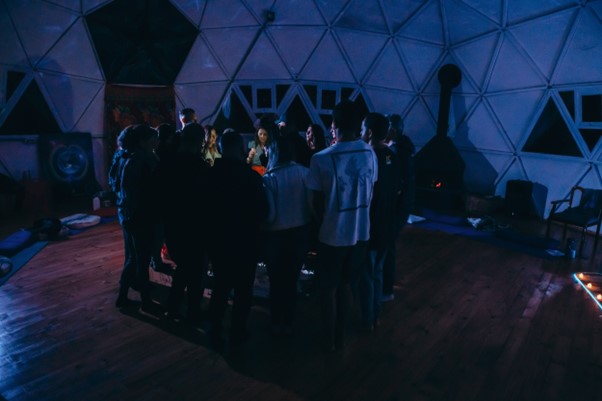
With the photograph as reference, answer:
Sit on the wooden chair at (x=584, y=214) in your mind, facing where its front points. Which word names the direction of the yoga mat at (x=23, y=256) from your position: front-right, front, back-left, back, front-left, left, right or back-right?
front

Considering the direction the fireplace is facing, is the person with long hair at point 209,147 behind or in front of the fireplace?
in front

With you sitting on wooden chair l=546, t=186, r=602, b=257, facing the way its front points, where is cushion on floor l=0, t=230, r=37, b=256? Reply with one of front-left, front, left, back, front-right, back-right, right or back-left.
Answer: front

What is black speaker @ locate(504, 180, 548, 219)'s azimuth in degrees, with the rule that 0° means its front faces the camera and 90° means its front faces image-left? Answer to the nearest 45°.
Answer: approximately 45°

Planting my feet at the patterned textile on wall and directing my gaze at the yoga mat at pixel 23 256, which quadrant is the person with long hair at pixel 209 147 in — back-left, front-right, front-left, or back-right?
front-left

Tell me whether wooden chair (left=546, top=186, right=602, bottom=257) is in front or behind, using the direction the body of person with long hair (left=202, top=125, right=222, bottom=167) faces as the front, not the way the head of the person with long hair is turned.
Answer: in front

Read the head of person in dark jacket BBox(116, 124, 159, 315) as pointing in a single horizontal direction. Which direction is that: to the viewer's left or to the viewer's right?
to the viewer's right

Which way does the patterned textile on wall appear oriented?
toward the camera

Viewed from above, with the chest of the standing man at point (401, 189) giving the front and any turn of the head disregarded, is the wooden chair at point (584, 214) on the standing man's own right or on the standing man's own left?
on the standing man's own right

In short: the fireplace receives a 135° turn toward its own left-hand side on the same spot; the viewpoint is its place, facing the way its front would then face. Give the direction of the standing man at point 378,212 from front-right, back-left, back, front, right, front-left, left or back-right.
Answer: back-right

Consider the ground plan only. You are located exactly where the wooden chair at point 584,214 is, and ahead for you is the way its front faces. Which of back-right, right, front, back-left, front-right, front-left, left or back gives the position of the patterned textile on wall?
front-right

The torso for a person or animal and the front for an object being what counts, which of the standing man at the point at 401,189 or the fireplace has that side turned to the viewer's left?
the standing man

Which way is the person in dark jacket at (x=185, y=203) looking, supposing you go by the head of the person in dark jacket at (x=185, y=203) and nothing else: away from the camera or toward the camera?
away from the camera

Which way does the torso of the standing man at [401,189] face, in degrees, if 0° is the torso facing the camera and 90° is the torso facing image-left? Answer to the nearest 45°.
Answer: approximately 90°

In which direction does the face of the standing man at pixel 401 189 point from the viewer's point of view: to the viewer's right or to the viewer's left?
to the viewer's left

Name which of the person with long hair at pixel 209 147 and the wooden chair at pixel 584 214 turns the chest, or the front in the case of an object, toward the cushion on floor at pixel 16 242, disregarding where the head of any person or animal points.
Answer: the wooden chair

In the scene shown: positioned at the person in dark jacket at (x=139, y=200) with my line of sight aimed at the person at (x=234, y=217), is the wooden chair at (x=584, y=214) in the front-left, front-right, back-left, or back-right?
front-left

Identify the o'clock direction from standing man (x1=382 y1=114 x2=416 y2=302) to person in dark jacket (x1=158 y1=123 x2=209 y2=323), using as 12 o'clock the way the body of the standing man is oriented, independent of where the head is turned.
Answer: The person in dark jacket is roughly at 11 o'clock from the standing man.
